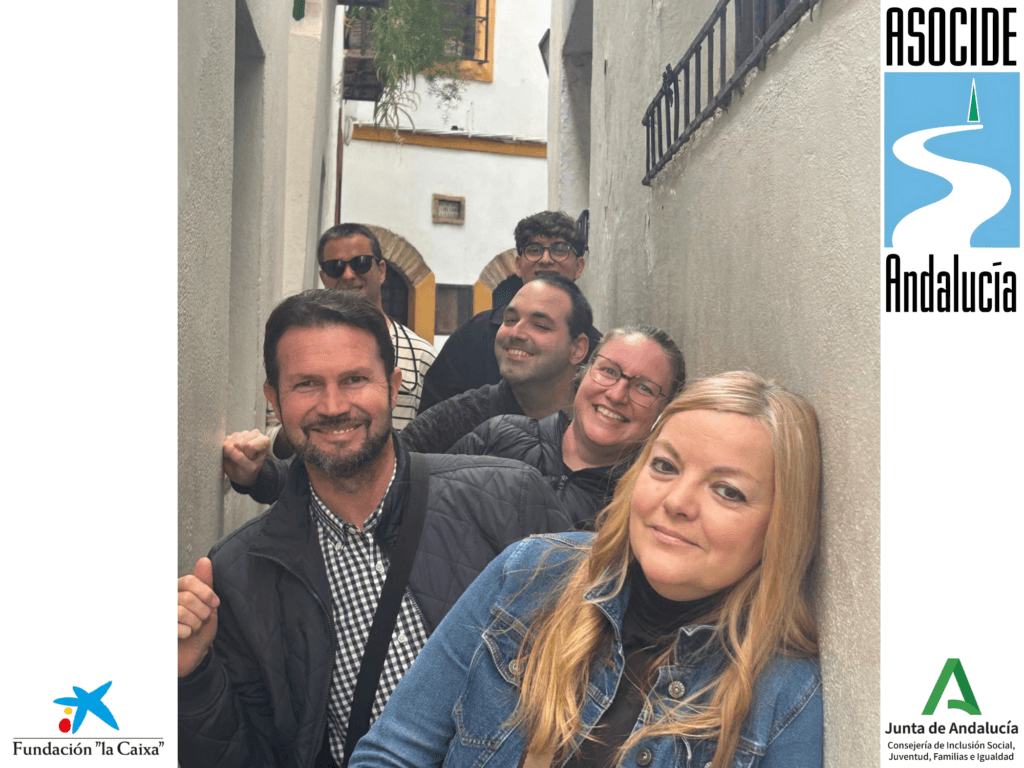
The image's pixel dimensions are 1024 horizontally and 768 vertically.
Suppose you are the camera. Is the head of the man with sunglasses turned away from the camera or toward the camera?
toward the camera

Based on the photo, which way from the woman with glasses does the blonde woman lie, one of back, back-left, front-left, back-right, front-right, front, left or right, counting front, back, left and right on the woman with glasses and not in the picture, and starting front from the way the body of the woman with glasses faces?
front

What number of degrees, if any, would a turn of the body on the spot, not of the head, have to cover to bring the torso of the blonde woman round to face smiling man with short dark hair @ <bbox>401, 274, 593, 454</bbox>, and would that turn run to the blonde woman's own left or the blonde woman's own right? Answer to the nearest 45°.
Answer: approximately 180°

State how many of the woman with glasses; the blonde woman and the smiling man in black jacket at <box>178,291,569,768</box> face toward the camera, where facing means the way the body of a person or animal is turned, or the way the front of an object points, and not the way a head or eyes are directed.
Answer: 3

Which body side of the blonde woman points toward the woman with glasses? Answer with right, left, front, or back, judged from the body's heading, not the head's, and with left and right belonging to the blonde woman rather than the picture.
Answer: back

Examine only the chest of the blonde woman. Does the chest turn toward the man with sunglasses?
no

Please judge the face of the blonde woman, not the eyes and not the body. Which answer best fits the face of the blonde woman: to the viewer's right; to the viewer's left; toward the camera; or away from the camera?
toward the camera

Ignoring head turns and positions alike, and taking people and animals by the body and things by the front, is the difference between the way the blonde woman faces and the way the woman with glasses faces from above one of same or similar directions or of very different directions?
same or similar directions

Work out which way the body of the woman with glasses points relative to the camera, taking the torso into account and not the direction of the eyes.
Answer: toward the camera

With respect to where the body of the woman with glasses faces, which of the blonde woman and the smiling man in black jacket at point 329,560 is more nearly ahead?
the blonde woman

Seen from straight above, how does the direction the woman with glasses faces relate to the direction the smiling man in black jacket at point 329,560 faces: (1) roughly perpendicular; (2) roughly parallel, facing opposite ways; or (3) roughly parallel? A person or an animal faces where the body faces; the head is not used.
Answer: roughly parallel

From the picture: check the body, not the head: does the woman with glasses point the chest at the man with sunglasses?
no

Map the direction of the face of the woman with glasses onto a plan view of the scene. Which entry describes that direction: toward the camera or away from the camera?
toward the camera

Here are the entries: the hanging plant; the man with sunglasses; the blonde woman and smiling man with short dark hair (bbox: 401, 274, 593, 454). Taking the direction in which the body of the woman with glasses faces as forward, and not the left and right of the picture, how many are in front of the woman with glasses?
1

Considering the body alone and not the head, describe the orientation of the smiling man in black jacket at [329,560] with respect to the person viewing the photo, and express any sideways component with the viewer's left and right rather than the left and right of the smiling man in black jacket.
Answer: facing the viewer

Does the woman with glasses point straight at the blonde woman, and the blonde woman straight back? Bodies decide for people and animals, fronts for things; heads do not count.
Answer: no

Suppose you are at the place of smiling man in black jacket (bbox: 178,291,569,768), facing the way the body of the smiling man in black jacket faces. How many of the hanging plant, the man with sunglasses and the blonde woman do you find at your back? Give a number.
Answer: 2

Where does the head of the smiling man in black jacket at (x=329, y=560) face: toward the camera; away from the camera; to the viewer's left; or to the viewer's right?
toward the camera

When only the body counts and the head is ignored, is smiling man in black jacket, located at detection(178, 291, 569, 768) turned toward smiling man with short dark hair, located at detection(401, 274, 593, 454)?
no

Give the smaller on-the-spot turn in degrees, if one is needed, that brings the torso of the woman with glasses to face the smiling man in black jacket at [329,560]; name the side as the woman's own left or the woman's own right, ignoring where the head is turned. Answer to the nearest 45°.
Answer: approximately 45° to the woman's own right
